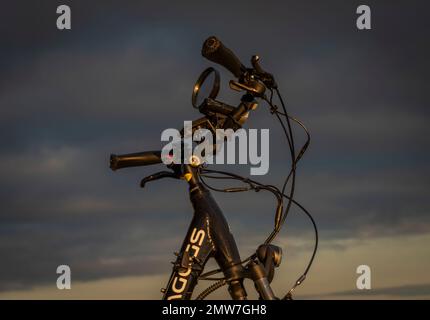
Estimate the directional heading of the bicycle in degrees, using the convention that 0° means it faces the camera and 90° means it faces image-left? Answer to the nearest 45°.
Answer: approximately 270°
